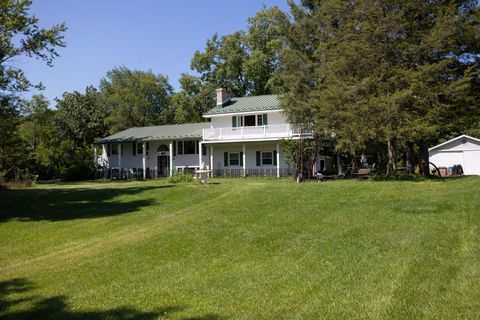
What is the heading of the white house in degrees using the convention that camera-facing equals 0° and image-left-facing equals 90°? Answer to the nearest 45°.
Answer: approximately 0°

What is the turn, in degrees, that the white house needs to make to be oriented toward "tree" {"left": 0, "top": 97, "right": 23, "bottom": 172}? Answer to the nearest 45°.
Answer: approximately 90° to its right

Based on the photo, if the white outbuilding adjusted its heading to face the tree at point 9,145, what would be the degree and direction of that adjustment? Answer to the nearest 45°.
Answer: approximately 45° to its right

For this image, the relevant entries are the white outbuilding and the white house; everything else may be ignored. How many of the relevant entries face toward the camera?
2

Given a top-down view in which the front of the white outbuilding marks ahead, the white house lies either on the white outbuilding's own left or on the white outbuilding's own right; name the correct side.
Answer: on the white outbuilding's own right

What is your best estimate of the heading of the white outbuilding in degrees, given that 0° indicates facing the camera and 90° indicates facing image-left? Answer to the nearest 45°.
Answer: approximately 0°

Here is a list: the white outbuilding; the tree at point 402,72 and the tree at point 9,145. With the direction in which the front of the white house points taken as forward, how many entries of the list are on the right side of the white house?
1
